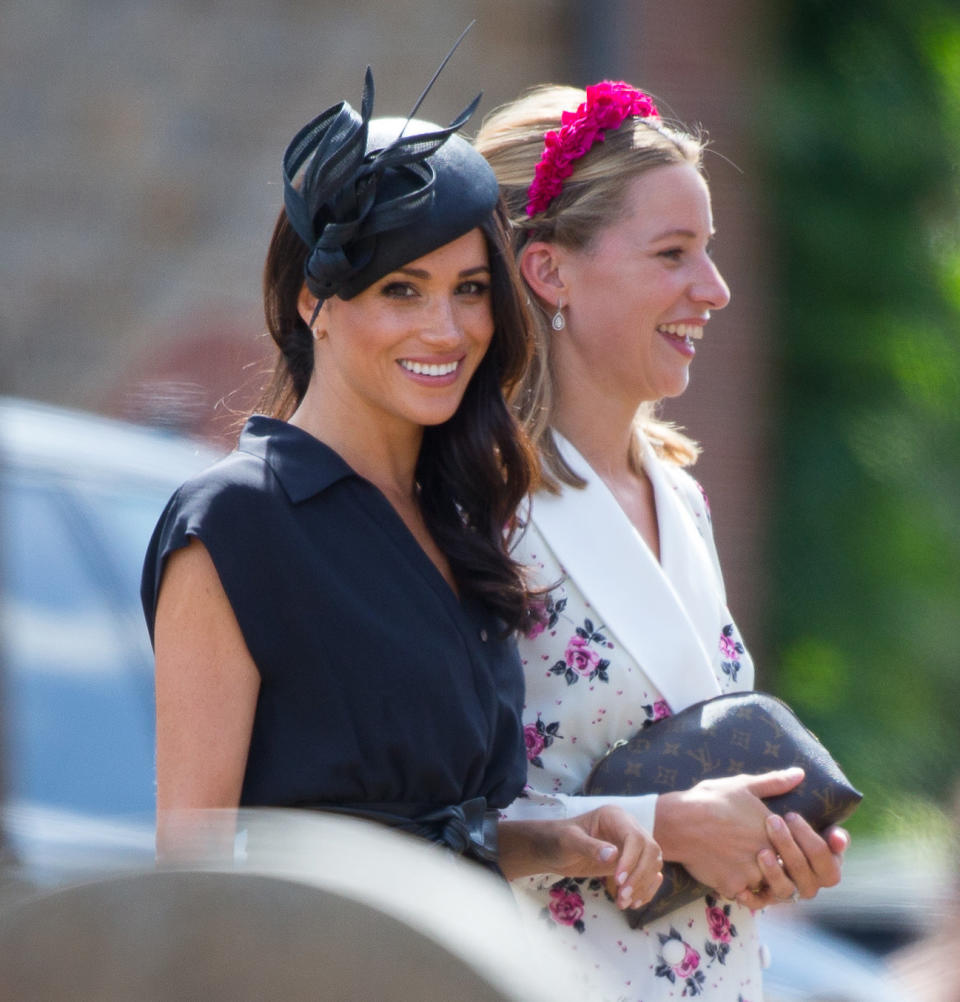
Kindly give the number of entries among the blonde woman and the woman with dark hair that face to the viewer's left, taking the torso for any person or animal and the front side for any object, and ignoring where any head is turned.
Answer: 0

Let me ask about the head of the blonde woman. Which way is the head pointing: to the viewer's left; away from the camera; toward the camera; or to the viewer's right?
to the viewer's right

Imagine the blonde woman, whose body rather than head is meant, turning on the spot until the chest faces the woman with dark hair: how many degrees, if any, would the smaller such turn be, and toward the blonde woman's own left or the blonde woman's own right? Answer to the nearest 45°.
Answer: approximately 90° to the blonde woman's own right

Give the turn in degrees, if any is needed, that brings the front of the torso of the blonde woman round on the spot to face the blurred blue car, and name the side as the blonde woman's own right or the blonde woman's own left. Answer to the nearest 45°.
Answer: approximately 135° to the blonde woman's own right

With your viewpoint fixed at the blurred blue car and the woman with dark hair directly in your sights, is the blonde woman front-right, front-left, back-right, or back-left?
front-left

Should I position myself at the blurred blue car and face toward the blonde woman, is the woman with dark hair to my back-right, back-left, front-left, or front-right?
front-right

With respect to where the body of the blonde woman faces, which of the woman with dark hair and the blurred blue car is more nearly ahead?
the woman with dark hair

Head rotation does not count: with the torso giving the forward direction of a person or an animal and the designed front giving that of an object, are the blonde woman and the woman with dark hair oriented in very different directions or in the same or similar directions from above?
same or similar directions

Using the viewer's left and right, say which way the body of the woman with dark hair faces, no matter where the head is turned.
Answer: facing the viewer and to the right of the viewer
